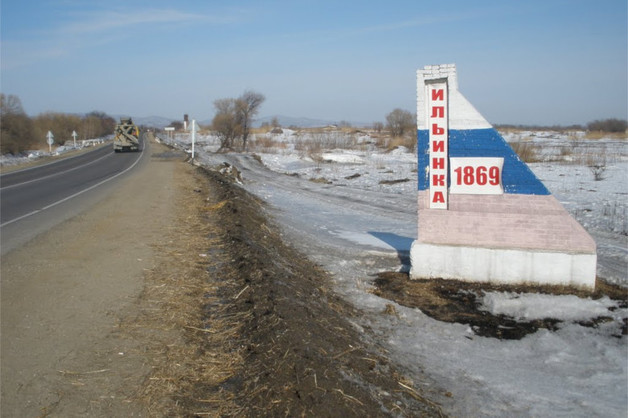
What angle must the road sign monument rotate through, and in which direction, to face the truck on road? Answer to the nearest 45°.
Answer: approximately 135° to its right

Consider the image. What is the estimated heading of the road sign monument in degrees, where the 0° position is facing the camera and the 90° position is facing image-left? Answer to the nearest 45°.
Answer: approximately 0°
